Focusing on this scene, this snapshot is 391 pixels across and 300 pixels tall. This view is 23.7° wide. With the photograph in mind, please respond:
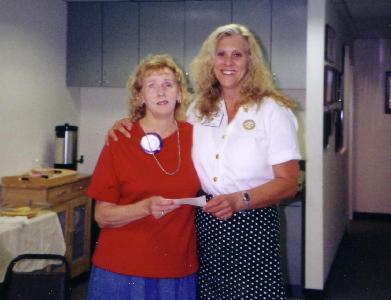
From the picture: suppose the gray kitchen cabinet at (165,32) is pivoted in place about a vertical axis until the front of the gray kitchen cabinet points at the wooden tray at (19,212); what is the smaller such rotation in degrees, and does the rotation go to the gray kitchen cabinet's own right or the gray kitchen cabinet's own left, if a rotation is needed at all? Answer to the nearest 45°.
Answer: approximately 45° to the gray kitchen cabinet's own right

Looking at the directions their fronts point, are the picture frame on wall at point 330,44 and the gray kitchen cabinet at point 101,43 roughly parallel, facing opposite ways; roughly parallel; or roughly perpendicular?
roughly perpendicular

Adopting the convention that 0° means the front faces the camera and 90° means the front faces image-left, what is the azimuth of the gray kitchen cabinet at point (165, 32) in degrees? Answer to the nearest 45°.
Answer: approximately 0°

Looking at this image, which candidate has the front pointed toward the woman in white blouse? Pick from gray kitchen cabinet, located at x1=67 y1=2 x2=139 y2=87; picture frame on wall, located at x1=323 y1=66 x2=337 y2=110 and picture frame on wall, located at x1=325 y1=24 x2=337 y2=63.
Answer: the gray kitchen cabinet

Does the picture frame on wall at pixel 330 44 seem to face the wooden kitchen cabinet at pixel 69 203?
no

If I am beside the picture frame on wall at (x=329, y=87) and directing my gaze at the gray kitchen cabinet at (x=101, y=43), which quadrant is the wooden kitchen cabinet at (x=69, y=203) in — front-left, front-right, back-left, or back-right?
front-left

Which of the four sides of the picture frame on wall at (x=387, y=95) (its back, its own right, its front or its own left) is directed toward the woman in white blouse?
front

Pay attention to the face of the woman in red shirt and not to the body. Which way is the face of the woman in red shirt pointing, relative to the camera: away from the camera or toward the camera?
toward the camera

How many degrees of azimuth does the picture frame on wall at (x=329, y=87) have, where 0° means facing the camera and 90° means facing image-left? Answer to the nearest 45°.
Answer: approximately 270°

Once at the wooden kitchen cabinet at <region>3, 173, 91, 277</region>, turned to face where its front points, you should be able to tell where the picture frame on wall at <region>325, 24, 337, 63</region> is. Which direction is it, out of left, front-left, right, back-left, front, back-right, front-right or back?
front-left

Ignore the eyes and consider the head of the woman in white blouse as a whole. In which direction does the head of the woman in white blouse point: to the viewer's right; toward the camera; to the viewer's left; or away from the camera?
toward the camera

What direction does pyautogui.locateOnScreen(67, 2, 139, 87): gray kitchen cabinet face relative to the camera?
toward the camera
